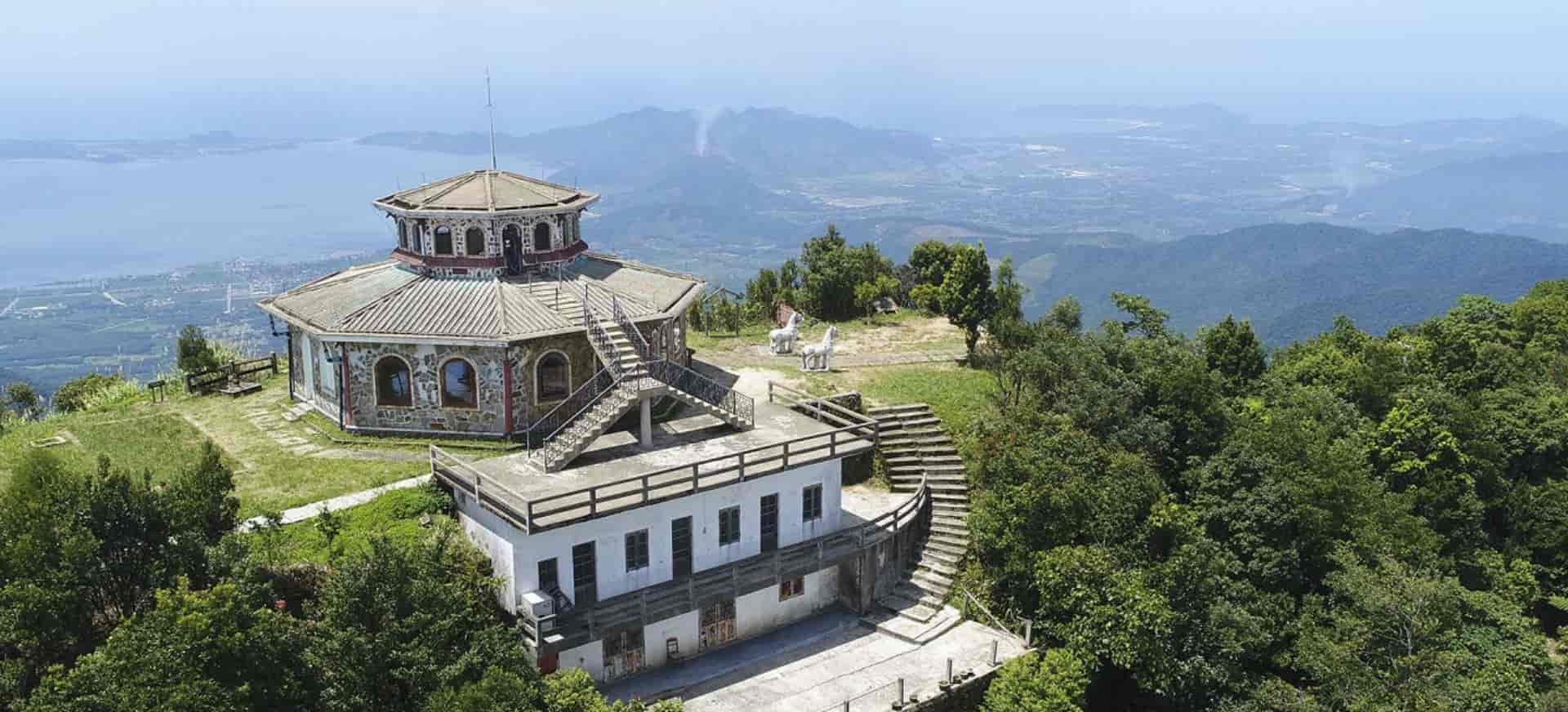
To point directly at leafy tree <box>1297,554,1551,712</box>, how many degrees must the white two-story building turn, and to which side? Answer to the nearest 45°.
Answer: approximately 45° to its left

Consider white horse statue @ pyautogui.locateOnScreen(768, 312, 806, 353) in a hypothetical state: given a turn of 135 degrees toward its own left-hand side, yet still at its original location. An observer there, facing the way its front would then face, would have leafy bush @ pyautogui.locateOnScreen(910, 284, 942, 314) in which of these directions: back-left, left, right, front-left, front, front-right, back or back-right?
right

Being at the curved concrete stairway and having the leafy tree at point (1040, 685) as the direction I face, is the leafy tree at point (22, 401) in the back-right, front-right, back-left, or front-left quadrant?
back-right

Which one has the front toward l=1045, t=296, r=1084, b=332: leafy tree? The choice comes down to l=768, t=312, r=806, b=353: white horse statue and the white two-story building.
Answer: the white horse statue

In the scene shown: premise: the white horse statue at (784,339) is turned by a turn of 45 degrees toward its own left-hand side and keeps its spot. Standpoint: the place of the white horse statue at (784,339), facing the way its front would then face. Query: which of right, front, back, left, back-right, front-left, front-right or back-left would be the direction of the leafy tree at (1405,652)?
right

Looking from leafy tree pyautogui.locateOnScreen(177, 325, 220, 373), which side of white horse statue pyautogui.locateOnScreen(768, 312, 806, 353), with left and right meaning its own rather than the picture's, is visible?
back

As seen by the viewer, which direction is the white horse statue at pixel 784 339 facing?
to the viewer's right

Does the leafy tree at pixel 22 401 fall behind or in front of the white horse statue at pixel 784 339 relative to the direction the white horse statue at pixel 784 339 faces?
behind

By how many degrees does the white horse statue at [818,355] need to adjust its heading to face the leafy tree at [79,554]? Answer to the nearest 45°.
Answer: approximately 135° to its right

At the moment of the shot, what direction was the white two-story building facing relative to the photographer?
facing the viewer and to the right of the viewer

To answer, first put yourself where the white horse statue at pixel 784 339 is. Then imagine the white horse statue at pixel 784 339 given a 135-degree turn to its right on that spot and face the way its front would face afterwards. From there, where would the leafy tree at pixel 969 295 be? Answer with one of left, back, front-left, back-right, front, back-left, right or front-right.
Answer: back-left

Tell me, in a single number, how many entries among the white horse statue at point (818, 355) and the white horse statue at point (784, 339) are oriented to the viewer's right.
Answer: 2

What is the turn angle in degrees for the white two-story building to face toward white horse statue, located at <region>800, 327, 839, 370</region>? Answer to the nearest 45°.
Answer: approximately 135° to its left

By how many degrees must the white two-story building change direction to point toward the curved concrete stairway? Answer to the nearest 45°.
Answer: approximately 90° to its left

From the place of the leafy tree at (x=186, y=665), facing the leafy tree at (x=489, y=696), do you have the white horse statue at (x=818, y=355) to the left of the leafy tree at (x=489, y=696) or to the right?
left

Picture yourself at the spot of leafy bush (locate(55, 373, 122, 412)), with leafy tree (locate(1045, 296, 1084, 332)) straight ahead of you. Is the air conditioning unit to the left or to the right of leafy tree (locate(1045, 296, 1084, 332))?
right

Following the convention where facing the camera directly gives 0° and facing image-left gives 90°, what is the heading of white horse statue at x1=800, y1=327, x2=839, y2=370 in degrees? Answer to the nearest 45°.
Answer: approximately 270°
